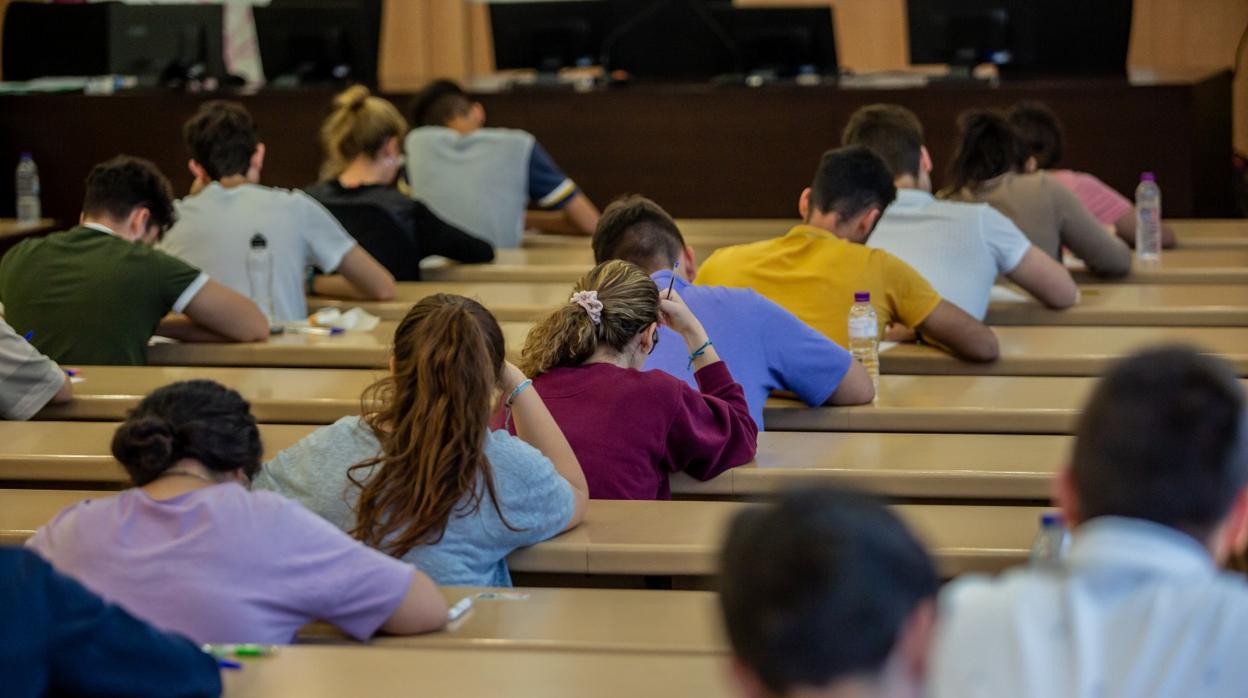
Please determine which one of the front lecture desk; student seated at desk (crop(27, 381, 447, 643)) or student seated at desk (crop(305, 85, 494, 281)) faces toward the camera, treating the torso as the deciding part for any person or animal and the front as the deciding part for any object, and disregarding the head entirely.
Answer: the front lecture desk

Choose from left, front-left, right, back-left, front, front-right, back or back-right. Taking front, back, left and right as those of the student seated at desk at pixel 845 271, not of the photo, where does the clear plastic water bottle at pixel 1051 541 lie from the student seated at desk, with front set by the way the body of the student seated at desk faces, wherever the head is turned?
back-right

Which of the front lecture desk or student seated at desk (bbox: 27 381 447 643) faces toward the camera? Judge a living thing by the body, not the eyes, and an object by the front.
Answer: the front lecture desk

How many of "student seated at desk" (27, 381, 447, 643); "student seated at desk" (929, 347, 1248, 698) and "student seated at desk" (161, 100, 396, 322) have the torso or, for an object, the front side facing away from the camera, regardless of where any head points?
3

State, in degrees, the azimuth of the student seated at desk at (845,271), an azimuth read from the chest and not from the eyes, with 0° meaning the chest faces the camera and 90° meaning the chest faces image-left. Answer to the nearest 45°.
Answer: approximately 225°

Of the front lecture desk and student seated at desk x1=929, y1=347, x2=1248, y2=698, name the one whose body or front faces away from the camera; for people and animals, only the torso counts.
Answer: the student seated at desk

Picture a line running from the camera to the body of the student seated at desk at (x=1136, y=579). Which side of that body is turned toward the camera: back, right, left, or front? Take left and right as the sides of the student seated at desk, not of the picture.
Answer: back

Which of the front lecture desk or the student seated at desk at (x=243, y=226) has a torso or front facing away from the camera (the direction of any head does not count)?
the student seated at desk

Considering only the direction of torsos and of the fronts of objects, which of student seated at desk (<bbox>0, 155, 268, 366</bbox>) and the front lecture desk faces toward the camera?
the front lecture desk

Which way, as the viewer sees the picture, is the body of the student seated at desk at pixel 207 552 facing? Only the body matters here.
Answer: away from the camera

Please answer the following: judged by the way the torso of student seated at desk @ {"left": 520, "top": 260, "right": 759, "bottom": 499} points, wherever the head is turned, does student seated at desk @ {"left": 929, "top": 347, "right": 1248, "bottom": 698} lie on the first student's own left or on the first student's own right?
on the first student's own right

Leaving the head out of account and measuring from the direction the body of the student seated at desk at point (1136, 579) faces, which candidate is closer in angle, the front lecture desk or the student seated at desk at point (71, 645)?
the front lecture desk

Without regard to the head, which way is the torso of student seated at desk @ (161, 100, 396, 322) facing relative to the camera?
away from the camera

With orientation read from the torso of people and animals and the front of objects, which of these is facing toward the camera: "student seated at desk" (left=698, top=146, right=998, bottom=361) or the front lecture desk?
the front lecture desk

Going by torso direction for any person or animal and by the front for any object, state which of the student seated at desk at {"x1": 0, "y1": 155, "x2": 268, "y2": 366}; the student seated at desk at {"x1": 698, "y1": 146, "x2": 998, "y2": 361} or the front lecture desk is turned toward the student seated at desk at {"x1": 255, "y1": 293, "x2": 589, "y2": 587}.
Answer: the front lecture desk

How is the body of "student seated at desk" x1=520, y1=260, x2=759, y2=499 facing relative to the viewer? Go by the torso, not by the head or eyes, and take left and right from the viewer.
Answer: facing away from the viewer and to the right of the viewer

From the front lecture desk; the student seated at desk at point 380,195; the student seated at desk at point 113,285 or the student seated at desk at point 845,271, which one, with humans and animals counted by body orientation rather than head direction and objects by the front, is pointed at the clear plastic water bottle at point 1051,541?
the front lecture desk

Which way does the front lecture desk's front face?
toward the camera

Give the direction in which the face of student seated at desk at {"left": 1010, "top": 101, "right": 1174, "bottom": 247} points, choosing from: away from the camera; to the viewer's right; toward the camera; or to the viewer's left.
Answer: away from the camera

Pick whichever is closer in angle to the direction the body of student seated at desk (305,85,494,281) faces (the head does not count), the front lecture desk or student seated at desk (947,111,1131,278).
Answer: the front lecture desk
